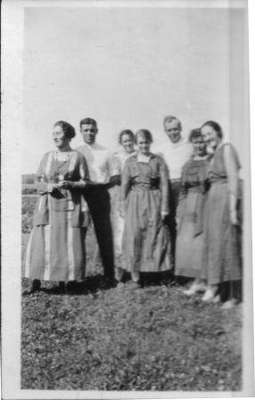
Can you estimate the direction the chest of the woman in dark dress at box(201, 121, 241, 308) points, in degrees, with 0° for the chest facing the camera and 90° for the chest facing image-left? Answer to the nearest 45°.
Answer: approximately 45°

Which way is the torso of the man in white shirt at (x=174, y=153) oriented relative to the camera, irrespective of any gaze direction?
toward the camera

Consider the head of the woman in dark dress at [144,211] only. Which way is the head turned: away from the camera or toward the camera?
toward the camera

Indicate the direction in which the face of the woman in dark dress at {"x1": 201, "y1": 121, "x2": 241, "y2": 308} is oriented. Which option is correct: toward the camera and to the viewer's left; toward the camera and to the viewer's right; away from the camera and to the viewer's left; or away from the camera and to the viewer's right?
toward the camera and to the viewer's left

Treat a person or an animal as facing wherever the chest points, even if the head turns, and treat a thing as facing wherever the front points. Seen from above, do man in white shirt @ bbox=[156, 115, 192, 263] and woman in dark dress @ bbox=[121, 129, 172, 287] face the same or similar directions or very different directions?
same or similar directions
